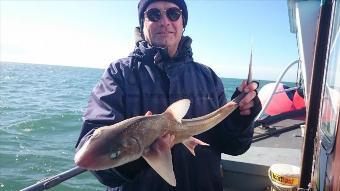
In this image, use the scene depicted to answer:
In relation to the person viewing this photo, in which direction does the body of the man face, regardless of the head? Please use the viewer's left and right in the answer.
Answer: facing the viewer

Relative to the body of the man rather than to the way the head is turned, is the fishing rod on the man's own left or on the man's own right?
on the man's own right
